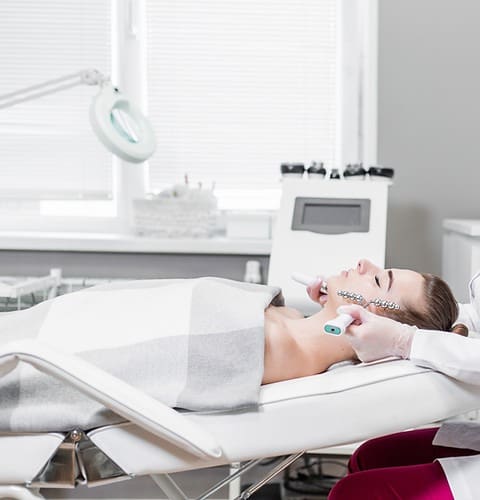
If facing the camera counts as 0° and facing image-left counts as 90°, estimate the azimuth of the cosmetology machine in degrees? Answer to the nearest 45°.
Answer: approximately 0°

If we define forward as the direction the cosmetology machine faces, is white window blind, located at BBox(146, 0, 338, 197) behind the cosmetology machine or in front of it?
behind

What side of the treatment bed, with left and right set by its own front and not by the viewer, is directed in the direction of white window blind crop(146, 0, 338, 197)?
right

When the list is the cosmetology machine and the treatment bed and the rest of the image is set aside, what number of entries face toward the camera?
1

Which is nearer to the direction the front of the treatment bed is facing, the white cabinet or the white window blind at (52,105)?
the white window blind

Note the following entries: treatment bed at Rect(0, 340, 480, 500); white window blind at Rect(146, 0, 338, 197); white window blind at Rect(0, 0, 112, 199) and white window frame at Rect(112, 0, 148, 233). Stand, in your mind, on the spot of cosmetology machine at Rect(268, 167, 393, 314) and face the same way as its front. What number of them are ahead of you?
1

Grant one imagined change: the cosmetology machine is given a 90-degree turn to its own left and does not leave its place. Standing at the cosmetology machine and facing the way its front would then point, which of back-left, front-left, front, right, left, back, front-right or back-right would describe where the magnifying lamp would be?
back

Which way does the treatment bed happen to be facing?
to the viewer's left

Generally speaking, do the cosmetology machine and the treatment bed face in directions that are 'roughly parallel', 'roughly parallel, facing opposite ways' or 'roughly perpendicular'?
roughly perpendicular

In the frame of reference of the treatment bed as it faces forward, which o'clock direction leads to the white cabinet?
The white cabinet is roughly at 4 o'clock from the treatment bed.

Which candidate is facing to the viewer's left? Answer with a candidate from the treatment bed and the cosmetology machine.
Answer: the treatment bed

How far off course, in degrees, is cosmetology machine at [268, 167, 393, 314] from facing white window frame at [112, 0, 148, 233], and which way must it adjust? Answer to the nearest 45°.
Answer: approximately 135° to its right
